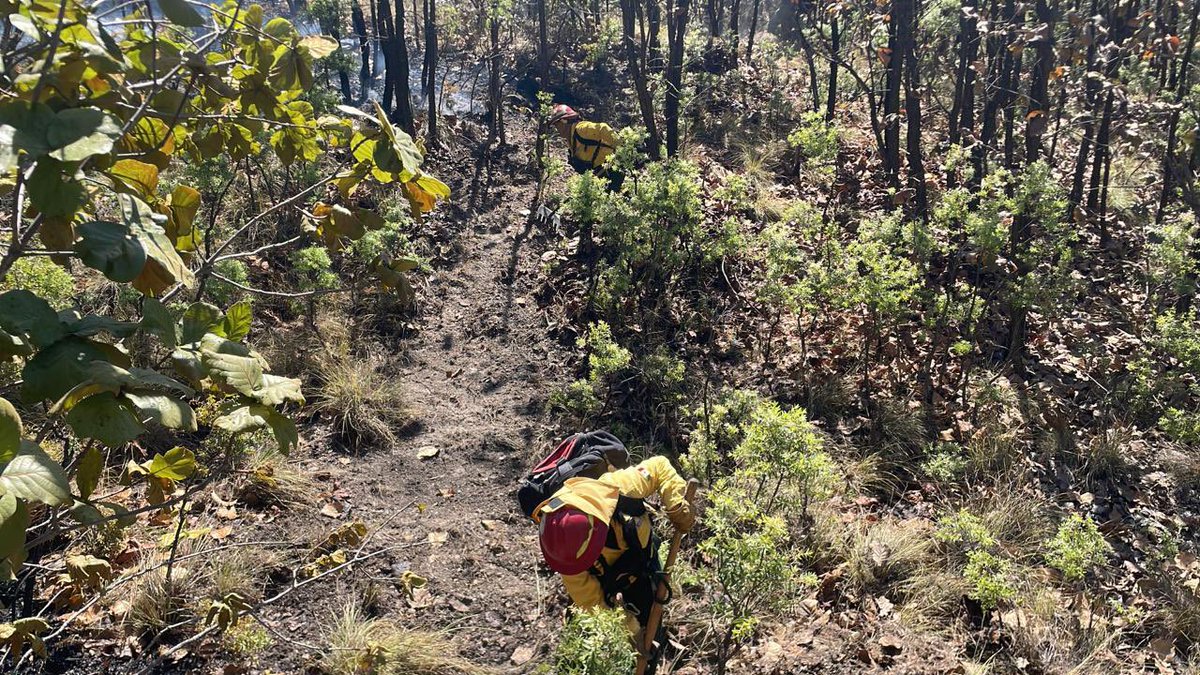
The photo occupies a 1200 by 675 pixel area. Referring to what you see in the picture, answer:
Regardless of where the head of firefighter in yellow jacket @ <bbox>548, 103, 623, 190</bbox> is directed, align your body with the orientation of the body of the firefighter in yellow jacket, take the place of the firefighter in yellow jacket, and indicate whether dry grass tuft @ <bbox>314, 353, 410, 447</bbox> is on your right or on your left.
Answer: on your left

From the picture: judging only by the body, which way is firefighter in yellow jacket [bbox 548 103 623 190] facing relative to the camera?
to the viewer's left

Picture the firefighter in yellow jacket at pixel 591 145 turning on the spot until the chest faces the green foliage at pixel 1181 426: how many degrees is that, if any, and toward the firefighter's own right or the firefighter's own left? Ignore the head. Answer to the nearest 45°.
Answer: approximately 135° to the firefighter's own left

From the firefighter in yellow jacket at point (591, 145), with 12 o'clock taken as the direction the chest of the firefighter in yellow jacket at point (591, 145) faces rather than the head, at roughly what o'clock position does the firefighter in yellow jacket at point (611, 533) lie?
the firefighter in yellow jacket at point (611, 533) is roughly at 9 o'clock from the firefighter in yellow jacket at point (591, 145).

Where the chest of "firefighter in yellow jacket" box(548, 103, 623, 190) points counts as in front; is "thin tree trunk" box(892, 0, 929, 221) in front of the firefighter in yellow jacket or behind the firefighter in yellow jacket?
behind

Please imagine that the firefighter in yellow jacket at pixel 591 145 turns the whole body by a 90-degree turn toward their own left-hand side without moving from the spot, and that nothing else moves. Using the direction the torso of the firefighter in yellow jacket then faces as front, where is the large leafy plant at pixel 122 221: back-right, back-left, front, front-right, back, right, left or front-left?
front

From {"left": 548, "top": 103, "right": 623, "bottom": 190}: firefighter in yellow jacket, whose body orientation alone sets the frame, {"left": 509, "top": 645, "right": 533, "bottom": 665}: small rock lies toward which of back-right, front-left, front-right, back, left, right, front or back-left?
left

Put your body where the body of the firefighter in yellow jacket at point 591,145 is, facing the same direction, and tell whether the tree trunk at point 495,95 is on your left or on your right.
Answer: on your right
